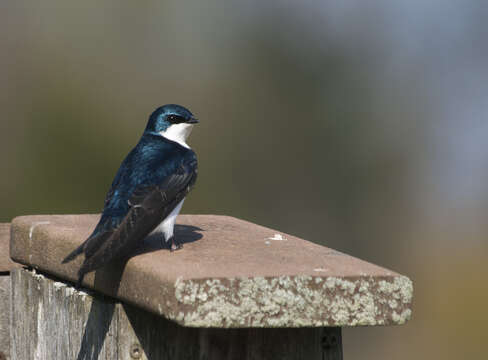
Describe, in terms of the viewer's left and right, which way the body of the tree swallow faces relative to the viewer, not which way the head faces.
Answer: facing away from the viewer and to the right of the viewer
